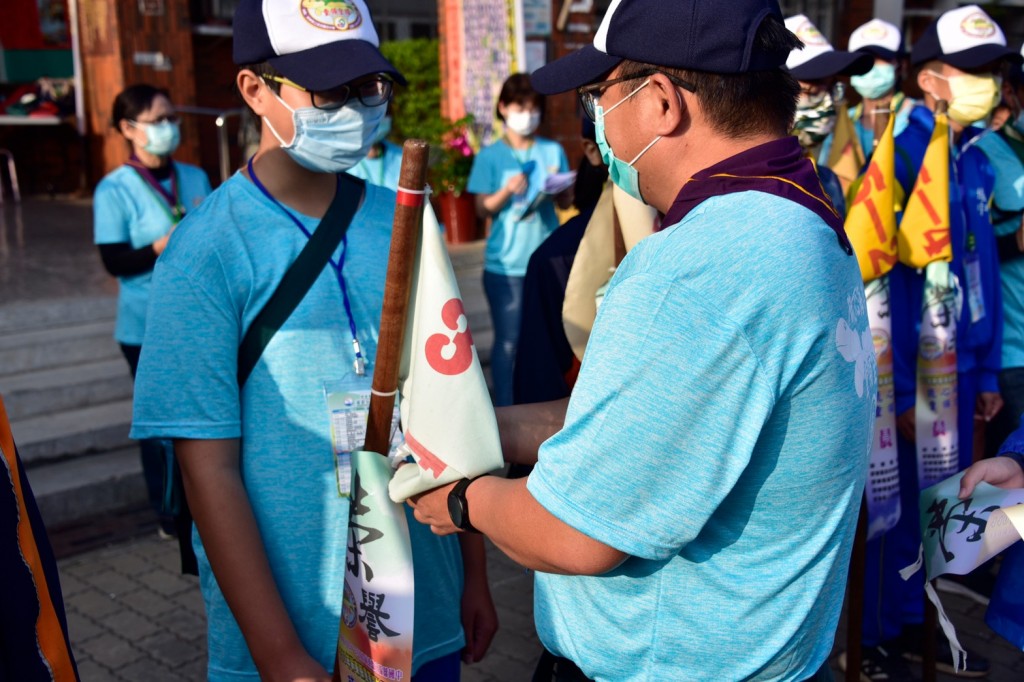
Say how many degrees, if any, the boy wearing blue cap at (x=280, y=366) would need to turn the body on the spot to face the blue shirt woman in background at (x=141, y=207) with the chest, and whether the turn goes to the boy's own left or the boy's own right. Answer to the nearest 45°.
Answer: approximately 135° to the boy's own left

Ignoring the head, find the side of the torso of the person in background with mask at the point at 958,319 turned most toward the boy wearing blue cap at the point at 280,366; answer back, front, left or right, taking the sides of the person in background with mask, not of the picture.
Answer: right

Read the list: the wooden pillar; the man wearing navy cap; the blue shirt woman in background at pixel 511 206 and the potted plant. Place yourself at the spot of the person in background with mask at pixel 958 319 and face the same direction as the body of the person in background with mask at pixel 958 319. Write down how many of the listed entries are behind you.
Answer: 3

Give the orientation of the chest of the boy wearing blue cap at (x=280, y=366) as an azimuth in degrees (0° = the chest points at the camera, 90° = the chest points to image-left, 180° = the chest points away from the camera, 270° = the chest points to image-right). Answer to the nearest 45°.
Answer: approximately 315°

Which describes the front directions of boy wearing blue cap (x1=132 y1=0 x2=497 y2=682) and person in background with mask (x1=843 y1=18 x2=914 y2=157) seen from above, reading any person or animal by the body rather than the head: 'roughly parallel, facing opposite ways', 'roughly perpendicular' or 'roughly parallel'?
roughly perpendicular

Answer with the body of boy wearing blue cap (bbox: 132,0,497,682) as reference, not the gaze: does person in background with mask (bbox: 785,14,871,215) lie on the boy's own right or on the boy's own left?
on the boy's own left
